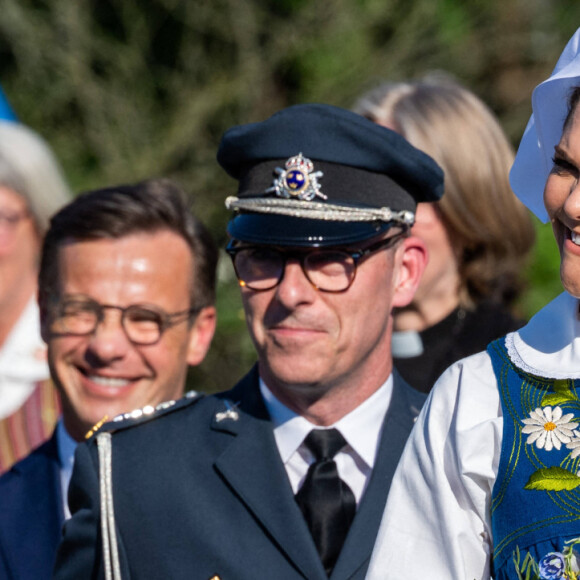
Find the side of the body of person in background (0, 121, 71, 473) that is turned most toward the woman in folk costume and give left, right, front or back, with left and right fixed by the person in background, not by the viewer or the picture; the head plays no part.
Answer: left

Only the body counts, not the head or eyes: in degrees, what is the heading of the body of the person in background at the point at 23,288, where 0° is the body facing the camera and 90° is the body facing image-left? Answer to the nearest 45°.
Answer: approximately 45°

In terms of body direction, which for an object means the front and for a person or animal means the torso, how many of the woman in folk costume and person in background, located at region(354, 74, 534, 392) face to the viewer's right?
0

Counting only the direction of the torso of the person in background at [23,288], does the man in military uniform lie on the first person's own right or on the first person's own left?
on the first person's own left

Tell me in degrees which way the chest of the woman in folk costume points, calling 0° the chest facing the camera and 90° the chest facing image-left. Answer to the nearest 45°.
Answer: approximately 0°

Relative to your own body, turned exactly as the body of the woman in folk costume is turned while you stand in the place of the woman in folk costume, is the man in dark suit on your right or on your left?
on your right

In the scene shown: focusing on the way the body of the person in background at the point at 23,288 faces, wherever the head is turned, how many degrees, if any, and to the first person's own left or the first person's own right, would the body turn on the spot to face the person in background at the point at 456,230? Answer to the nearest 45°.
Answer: approximately 90° to the first person's own left

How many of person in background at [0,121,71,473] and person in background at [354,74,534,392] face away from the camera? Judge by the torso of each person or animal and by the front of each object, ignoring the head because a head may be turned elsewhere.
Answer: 0

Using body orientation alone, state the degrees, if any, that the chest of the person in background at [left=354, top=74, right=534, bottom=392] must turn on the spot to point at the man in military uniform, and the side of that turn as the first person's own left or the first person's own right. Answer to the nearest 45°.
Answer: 0° — they already face them

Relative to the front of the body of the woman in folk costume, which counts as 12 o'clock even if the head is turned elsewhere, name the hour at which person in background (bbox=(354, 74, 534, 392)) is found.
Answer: The person in background is roughly at 6 o'clock from the woman in folk costume.
